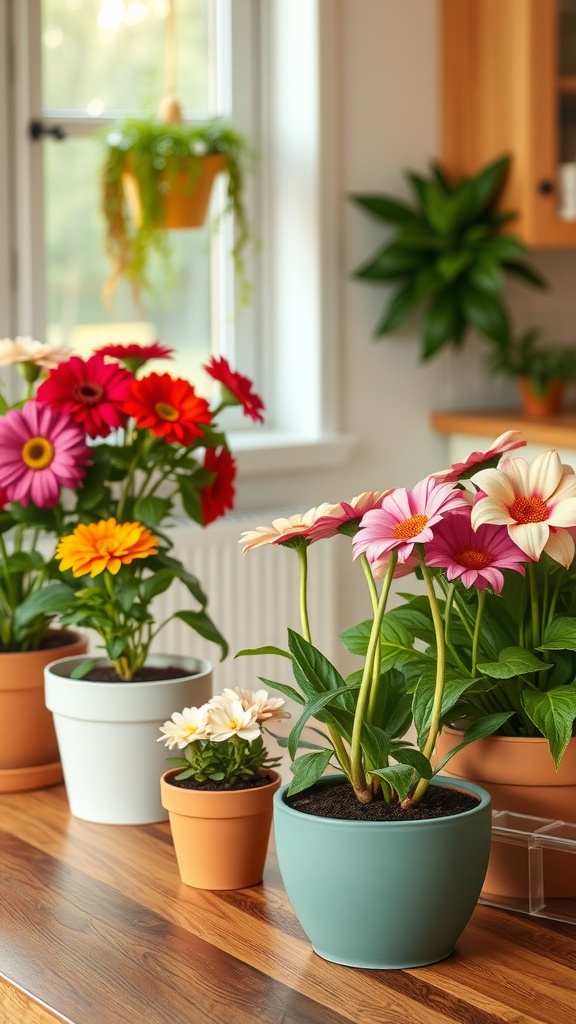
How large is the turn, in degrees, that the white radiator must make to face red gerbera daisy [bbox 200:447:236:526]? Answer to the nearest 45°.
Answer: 0° — it already faces it

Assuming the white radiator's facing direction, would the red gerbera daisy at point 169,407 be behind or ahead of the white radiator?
ahead

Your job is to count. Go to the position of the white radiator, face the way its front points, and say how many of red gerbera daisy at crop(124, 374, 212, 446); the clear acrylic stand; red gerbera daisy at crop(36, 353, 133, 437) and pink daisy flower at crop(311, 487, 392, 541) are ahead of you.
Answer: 4

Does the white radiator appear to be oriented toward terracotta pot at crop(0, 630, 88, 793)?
yes

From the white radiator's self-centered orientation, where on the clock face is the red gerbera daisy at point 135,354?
The red gerbera daisy is roughly at 12 o'clock from the white radiator.

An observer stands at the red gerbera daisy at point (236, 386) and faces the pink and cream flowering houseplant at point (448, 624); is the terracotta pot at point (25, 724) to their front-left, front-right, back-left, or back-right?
back-right

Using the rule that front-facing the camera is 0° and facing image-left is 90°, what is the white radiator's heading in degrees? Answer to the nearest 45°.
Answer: approximately 0°

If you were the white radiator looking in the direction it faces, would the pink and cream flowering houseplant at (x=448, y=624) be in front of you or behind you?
in front
